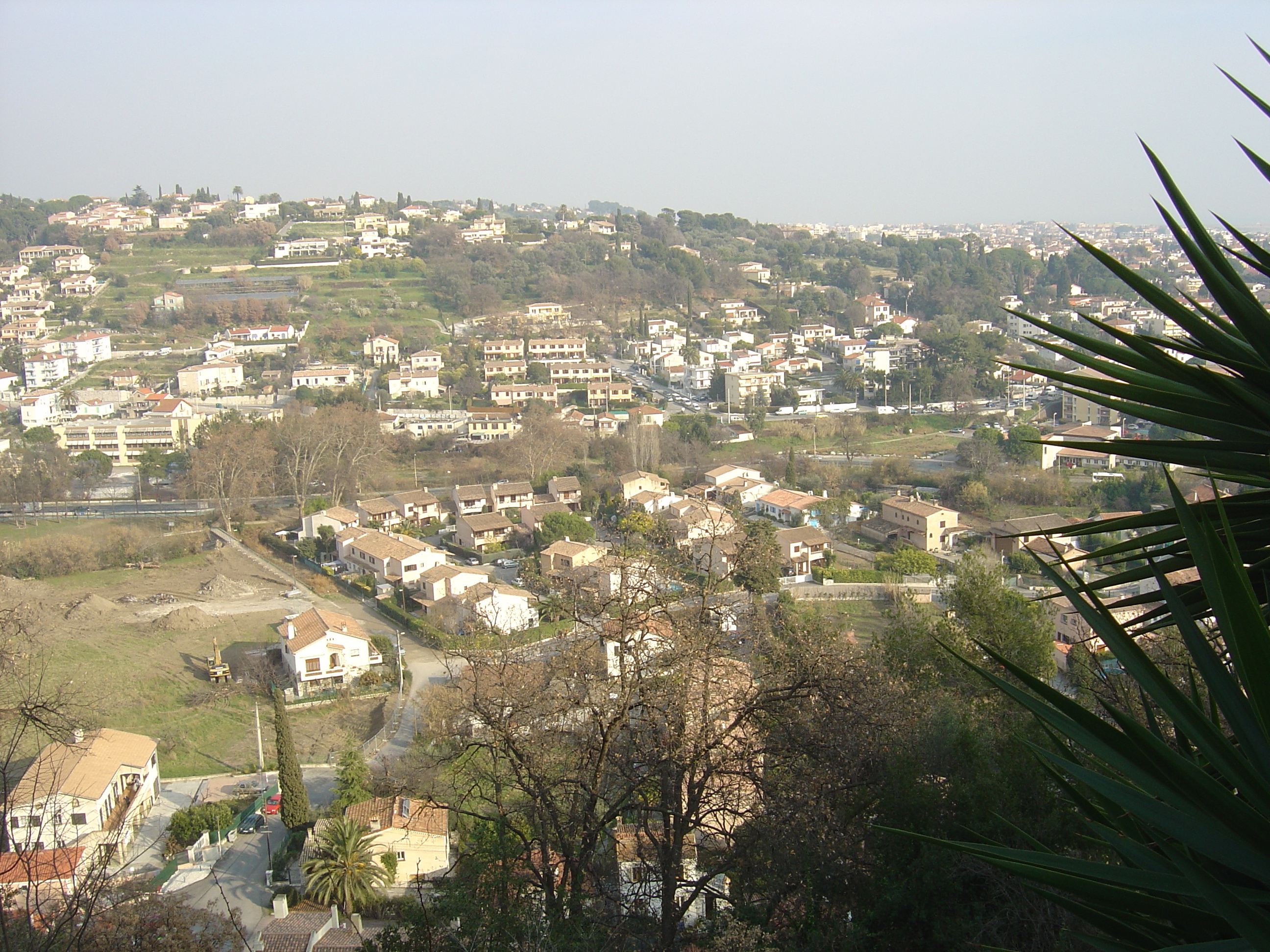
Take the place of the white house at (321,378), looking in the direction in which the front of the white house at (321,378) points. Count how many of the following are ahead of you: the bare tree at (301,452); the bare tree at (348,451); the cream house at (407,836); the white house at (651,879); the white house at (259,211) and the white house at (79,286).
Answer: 4

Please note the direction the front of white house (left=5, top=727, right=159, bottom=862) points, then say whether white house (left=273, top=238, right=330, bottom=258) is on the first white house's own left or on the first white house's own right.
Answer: on the first white house's own left

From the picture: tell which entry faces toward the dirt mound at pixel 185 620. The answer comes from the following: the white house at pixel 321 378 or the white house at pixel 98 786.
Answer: the white house at pixel 321 378

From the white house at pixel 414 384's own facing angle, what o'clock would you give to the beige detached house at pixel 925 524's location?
The beige detached house is roughly at 11 o'clock from the white house.

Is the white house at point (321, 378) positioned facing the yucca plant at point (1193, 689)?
yes

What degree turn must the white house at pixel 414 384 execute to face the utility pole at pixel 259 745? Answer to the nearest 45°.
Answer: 0° — it already faces it

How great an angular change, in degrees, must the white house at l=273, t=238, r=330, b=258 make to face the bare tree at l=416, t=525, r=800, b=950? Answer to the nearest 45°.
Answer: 0° — it already faces it

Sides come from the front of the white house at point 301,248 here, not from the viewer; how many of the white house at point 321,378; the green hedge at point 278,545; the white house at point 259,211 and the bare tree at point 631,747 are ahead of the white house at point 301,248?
3

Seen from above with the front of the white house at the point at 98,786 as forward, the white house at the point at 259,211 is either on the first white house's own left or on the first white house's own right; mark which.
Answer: on the first white house's own left
